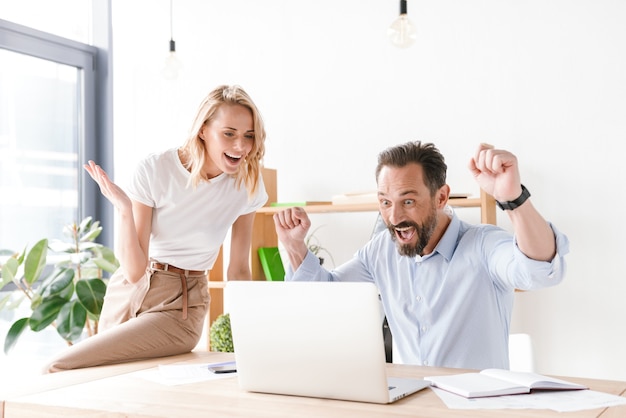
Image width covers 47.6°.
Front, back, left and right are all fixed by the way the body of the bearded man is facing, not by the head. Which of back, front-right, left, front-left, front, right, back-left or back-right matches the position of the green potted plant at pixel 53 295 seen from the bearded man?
right

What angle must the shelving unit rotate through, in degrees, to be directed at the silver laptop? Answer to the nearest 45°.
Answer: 0° — it already faces it

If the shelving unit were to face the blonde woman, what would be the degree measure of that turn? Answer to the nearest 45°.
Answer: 0° — it already faces them

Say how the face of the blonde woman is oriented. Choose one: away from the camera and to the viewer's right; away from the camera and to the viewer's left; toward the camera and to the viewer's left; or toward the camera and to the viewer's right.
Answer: toward the camera and to the viewer's right

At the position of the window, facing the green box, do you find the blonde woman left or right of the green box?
right

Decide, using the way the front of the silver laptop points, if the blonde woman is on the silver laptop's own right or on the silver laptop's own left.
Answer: on the silver laptop's own left

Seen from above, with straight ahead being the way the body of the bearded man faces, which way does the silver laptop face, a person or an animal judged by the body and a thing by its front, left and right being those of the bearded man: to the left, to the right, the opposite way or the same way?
the opposite way

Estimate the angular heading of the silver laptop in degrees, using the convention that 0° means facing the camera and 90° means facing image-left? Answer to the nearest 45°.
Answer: approximately 225°
